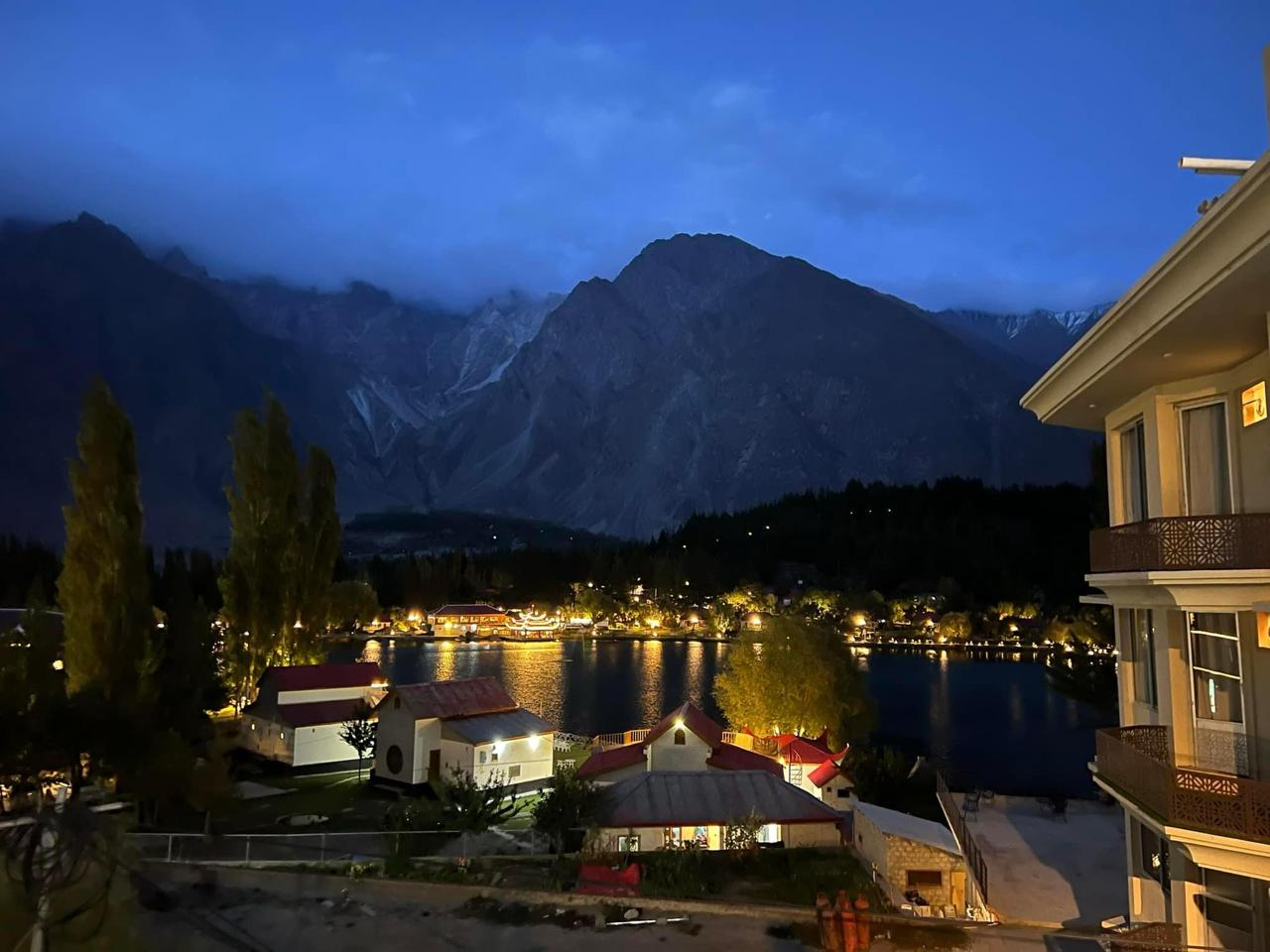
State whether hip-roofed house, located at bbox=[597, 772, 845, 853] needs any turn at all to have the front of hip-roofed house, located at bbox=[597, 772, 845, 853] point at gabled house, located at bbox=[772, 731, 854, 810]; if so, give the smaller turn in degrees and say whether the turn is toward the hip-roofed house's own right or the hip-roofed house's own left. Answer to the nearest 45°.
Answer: approximately 180°

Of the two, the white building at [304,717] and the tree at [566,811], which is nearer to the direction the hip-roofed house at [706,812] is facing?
the tree

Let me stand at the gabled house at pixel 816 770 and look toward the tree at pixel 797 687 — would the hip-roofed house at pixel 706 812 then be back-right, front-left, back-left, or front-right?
back-left

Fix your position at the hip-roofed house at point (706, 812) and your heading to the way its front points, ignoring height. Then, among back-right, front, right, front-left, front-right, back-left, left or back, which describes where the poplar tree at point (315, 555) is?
back-right

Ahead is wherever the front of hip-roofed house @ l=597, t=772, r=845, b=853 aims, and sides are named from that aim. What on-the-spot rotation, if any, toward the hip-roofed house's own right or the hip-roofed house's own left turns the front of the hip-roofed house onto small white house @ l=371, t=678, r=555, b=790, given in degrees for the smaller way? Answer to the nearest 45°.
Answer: approximately 135° to the hip-roofed house's own right

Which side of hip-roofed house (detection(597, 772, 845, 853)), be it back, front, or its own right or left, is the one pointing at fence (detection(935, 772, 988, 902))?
left

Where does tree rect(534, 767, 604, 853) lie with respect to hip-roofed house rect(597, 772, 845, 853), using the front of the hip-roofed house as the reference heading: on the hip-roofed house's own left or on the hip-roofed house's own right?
on the hip-roofed house's own right

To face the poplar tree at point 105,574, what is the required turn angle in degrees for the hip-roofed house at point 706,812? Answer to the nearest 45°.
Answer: approximately 90° to its right

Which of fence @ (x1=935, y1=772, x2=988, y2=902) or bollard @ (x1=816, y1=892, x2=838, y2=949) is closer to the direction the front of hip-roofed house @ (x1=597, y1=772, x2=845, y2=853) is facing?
the bollard

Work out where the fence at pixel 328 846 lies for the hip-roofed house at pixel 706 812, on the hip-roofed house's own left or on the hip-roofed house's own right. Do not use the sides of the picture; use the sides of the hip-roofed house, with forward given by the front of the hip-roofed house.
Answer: on the hip-roofed house's own right

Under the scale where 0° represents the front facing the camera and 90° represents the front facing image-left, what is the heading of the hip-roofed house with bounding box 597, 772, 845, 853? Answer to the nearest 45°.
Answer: approximately 0°

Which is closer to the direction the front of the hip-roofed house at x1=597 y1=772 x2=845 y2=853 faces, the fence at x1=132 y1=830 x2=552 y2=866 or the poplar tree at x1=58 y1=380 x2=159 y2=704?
the fence

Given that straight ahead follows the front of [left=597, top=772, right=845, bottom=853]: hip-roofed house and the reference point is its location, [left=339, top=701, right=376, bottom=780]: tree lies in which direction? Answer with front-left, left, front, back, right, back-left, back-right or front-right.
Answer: back-right
